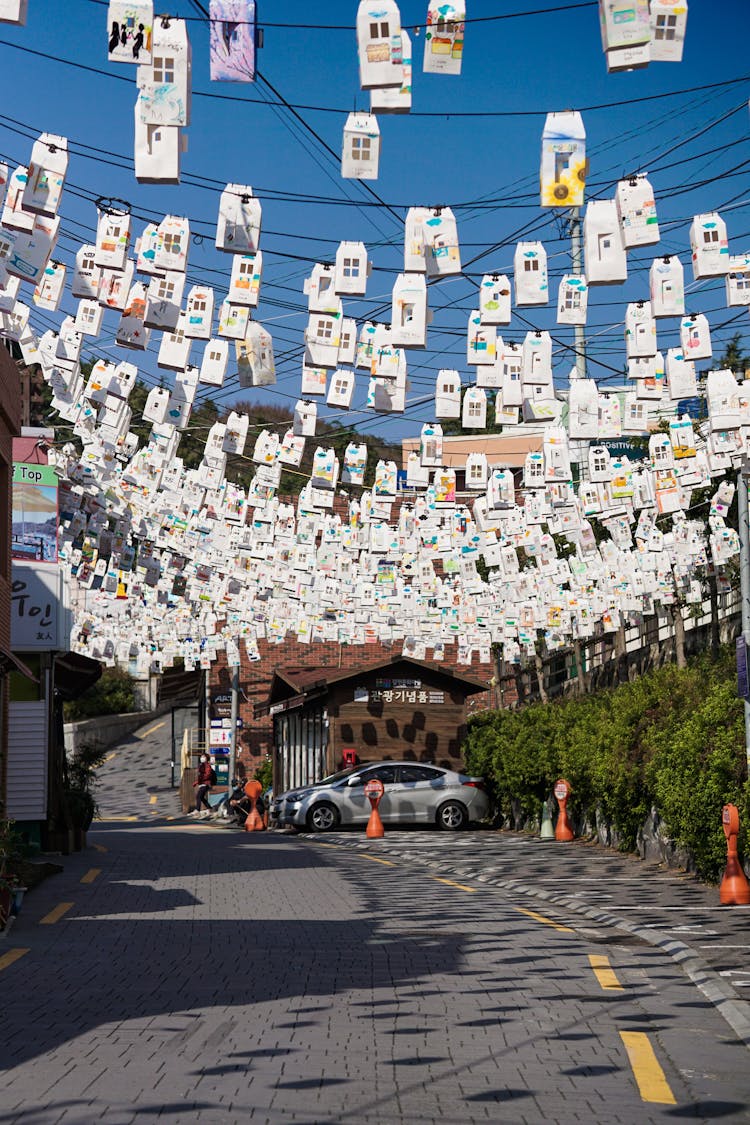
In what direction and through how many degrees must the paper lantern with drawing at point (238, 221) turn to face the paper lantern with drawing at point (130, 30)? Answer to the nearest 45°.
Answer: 0° — it already faces it

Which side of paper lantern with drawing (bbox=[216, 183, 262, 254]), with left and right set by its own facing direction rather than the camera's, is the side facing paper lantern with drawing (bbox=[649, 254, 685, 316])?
left

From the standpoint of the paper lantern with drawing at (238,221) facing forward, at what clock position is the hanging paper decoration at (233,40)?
The hanging paper decoration is roughly at 12 o'clock from the paper lantern with drawing.

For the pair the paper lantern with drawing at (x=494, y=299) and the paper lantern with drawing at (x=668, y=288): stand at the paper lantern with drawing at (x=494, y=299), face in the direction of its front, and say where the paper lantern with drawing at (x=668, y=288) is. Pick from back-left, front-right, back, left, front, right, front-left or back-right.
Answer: left

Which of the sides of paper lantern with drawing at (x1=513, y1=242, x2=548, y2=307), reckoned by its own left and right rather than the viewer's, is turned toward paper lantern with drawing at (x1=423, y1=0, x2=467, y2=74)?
front

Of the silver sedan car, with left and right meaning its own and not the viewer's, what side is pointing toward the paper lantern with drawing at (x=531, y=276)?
left

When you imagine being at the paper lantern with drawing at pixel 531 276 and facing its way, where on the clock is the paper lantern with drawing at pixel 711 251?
the paper lantern with drawing at pixel 711 251 is roughly at 9 o'clock from the paper lantern with drawing at pixel 531 276.

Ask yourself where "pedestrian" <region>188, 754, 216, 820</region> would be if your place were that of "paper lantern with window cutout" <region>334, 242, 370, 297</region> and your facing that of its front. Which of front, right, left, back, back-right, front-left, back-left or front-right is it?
back

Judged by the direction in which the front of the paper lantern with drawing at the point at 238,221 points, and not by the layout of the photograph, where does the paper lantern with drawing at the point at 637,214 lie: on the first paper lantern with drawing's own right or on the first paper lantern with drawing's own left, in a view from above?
on the first paper lantern with drawing's own left

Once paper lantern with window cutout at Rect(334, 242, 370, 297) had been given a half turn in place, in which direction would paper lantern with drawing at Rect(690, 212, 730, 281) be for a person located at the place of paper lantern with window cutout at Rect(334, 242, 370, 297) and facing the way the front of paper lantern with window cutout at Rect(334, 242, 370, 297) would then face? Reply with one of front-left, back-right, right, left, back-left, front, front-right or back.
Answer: right

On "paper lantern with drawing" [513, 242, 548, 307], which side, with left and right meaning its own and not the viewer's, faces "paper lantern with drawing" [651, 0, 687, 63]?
front

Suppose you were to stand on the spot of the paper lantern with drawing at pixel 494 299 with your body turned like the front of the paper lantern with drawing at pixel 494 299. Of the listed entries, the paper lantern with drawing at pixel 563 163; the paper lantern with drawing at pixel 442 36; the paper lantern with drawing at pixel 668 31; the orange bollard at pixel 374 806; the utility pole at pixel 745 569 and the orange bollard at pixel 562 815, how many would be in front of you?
3

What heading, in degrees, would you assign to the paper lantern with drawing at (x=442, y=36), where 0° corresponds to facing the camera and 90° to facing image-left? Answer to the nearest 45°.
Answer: approximately 0°
